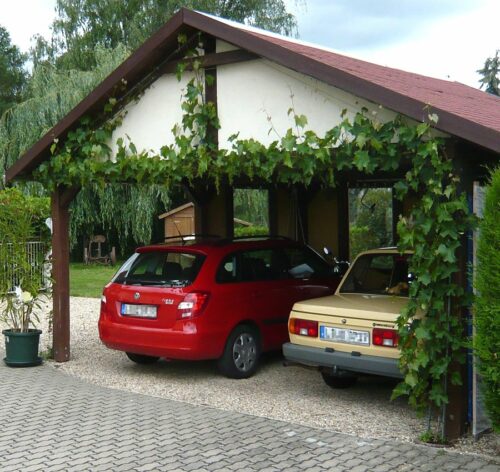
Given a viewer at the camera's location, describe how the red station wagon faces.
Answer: facing away from the viewer and to the right of the viewer

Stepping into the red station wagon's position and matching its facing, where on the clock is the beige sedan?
The beige sedan is roughly at 3 o'clock from the red station wagon.

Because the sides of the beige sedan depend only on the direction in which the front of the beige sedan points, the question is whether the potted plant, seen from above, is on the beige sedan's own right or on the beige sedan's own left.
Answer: on the beige sedan's own left

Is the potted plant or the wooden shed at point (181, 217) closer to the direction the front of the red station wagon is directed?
the wooden shed

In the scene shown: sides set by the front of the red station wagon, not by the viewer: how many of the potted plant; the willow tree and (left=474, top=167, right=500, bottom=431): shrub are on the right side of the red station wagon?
1

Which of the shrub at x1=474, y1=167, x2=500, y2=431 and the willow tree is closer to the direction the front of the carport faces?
the shrub

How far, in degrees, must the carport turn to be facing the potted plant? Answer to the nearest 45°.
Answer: approximately 90° to its right

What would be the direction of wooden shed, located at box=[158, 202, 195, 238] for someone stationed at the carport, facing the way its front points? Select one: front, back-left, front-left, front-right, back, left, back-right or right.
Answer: back-right

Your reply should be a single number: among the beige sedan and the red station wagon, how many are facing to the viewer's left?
0

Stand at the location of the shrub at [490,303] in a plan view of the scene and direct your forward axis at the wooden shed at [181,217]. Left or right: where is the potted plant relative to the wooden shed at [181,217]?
left

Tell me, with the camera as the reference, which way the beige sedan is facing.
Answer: facing away from the viewer and to the right of the viewer

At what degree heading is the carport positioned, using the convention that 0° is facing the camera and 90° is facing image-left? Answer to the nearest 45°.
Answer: approximately 45°

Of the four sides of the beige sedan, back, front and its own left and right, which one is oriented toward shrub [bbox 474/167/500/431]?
right
